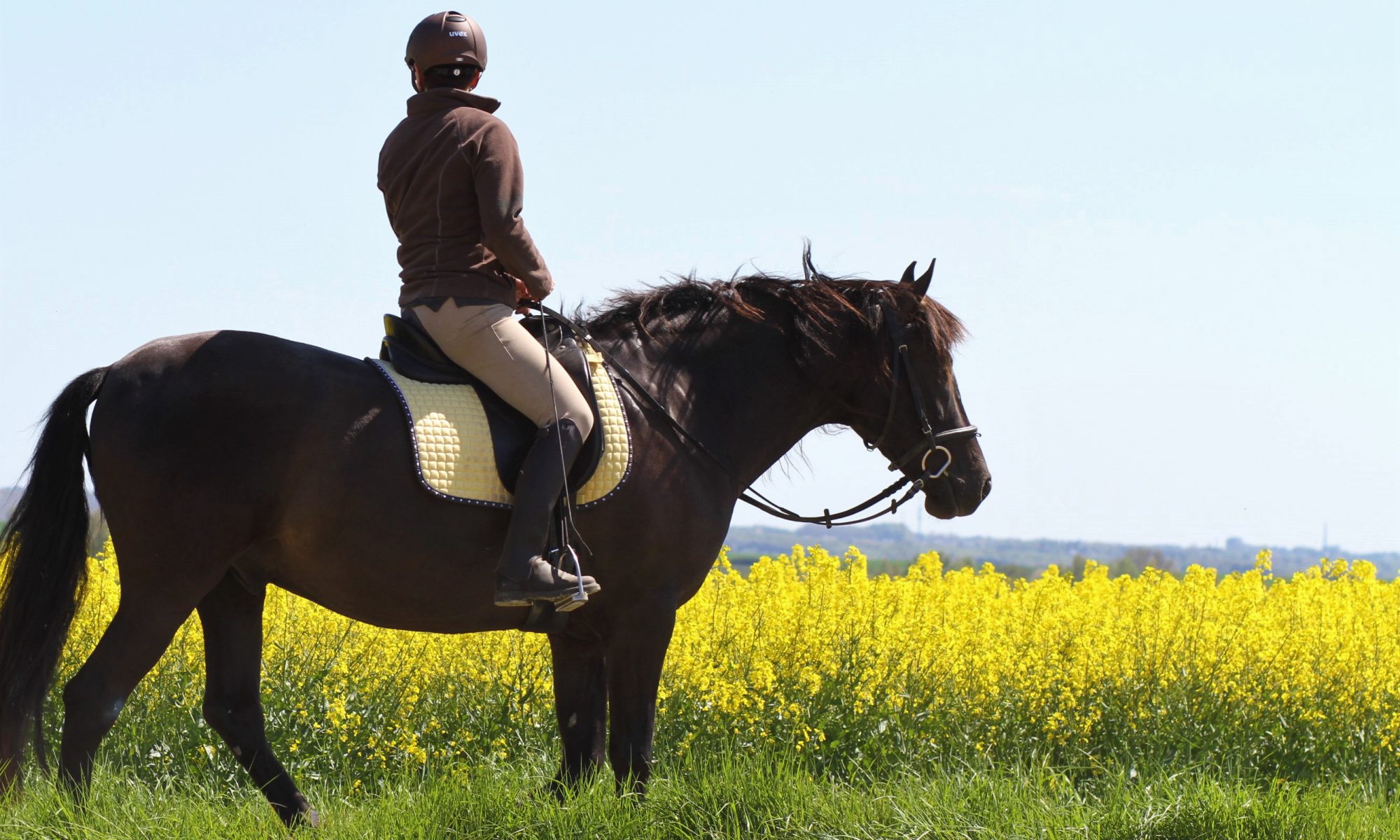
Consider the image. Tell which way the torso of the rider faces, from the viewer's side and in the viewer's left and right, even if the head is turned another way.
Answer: facing away from the viewer and to the right of the viewer

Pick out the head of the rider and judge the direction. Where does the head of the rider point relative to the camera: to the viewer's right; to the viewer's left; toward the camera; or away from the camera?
away from the camera

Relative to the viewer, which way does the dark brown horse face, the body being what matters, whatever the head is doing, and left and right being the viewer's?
facing to the right of the viewer
